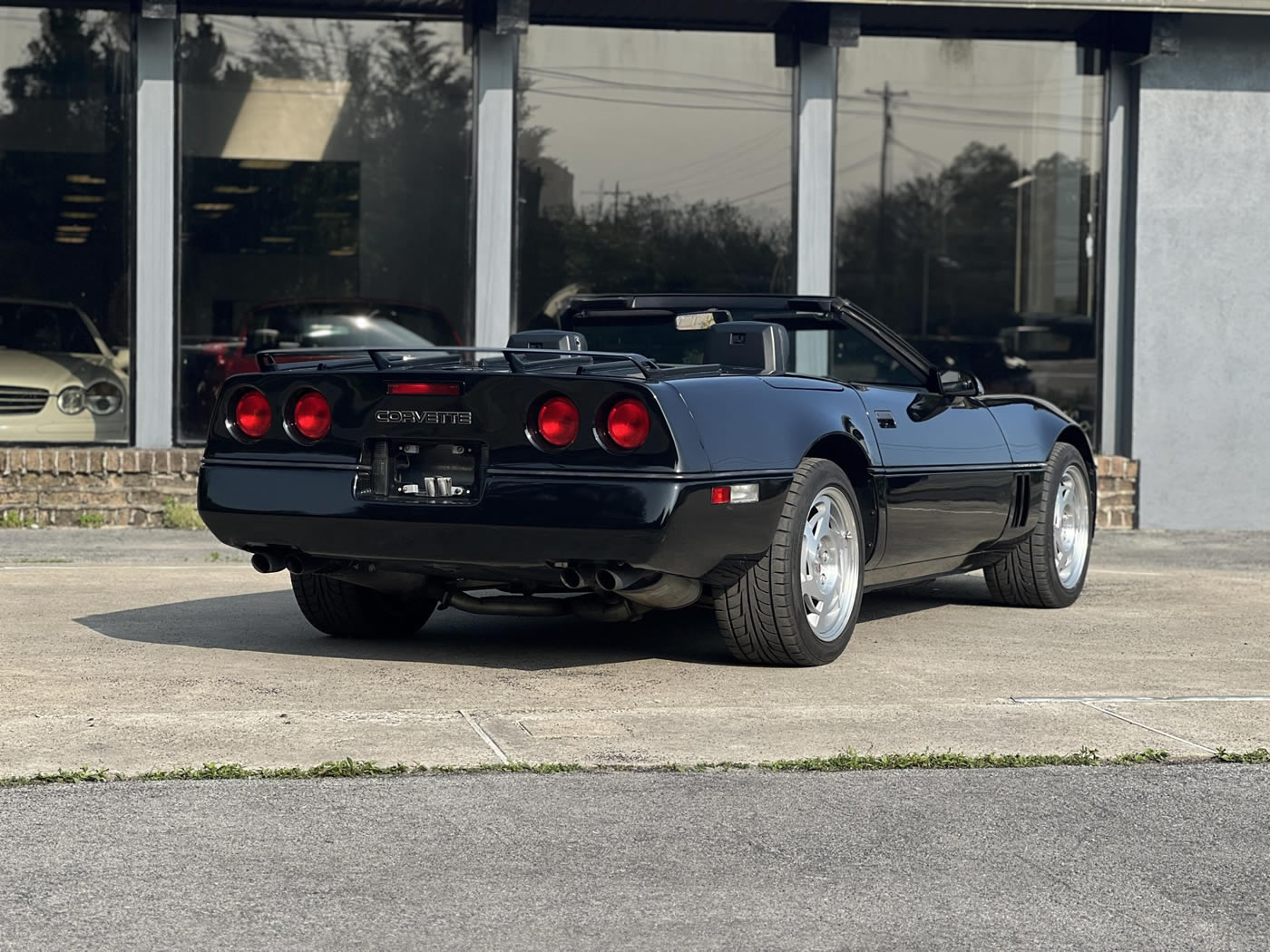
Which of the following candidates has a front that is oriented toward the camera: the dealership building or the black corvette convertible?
the dealership building

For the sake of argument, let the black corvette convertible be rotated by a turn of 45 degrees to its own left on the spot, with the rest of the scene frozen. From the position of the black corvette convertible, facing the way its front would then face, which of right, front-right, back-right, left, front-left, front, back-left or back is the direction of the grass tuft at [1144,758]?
back-right

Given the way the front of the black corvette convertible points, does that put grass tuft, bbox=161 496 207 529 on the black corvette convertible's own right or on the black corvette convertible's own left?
on the black corvette convertible's own left

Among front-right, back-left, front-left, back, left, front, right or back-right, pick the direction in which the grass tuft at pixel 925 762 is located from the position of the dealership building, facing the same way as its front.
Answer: front

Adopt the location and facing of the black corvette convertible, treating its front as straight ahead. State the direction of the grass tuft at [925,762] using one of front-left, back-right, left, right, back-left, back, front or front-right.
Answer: right

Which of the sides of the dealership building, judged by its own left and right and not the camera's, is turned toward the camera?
front

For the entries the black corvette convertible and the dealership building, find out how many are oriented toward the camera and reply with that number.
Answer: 1

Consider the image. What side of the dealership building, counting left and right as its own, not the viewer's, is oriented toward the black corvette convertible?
front

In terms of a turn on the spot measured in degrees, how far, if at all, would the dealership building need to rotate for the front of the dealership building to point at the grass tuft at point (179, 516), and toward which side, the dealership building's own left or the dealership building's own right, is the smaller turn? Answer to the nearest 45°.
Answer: approximately 90° to the dealership building's own right

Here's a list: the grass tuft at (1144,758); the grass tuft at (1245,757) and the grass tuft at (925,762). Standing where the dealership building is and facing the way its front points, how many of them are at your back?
0

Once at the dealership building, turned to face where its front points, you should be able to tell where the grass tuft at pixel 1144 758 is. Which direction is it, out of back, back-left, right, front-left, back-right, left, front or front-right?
front

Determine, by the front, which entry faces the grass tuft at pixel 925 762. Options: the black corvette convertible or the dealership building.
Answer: the dealership building

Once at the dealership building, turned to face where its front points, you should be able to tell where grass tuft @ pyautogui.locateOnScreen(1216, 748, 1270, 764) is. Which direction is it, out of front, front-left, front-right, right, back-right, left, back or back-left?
front

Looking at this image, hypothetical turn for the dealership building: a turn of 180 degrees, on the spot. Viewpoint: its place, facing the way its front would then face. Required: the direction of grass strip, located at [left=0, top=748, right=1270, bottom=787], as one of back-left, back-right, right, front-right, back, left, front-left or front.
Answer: back

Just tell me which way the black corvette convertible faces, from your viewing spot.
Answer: facing away from the viewer and to the right of the viewer
